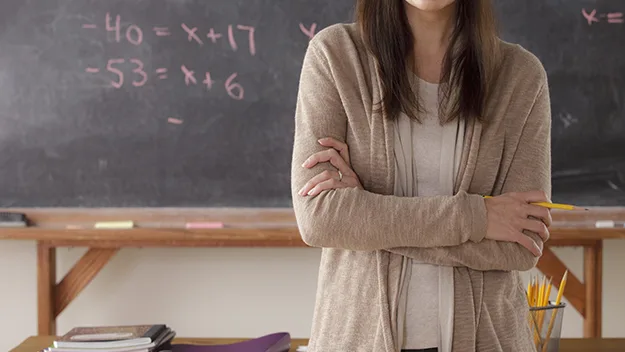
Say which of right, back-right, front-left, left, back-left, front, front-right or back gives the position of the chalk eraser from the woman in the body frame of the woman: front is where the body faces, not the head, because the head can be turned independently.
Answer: back-right

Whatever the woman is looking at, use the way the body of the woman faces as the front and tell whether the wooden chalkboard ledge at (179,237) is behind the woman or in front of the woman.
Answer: behind

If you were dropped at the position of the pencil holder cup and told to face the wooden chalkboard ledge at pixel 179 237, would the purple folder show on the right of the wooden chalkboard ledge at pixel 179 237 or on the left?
left

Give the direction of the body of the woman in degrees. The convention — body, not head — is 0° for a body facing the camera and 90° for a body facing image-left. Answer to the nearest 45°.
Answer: approximately 0°
